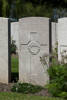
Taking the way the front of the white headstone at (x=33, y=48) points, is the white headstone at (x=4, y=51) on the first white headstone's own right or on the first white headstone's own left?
on the first white headstone's own right

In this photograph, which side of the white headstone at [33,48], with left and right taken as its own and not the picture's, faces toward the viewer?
front

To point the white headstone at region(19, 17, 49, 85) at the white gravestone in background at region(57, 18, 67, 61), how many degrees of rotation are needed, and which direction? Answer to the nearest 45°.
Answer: approximately 90° to its left
